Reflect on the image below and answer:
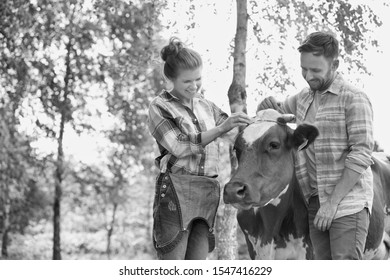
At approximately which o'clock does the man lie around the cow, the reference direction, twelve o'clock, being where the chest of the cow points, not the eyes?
The man is roughly at 9 o'clock from the cow.

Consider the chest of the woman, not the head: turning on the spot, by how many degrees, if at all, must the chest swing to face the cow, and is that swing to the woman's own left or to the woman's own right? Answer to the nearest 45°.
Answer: approximately 45° to the woman's own left

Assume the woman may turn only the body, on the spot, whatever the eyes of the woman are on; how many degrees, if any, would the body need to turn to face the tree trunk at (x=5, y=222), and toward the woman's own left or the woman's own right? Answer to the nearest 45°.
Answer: approximately 135° to the woman's own left

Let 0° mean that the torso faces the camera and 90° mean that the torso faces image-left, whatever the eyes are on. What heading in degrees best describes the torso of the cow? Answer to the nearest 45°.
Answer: approximately 45°

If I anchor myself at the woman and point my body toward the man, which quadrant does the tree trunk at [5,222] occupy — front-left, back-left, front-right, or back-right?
back-left

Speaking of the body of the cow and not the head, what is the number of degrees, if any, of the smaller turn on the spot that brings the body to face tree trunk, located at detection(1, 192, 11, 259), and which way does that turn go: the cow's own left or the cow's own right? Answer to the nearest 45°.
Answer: approximately 90° to the cow's own right

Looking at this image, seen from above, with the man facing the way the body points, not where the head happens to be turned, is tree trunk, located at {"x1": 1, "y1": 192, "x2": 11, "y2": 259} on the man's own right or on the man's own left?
on the man's own right

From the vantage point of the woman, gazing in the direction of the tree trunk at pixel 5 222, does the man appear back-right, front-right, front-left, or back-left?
back-right
